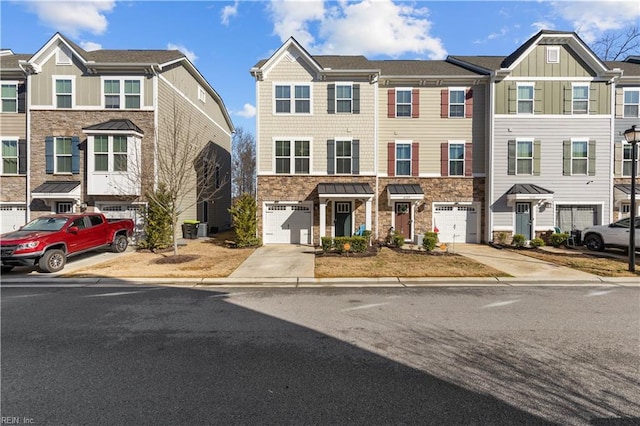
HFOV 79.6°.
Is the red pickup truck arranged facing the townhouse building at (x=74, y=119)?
no

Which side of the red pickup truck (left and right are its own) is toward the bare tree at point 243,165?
back

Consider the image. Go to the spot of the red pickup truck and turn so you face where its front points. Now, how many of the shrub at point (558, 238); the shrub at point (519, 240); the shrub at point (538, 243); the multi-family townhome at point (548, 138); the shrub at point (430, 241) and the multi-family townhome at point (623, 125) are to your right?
0

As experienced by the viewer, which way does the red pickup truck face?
facing the viewer and to the left of the viewer

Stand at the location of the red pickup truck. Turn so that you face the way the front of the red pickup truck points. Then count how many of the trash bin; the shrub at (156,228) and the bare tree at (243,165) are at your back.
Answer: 3

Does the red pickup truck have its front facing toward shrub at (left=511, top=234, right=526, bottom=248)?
no

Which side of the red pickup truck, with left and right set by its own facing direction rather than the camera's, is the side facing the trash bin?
back

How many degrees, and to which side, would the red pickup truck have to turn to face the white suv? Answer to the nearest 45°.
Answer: approximately 90° to its left

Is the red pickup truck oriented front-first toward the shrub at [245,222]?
no
